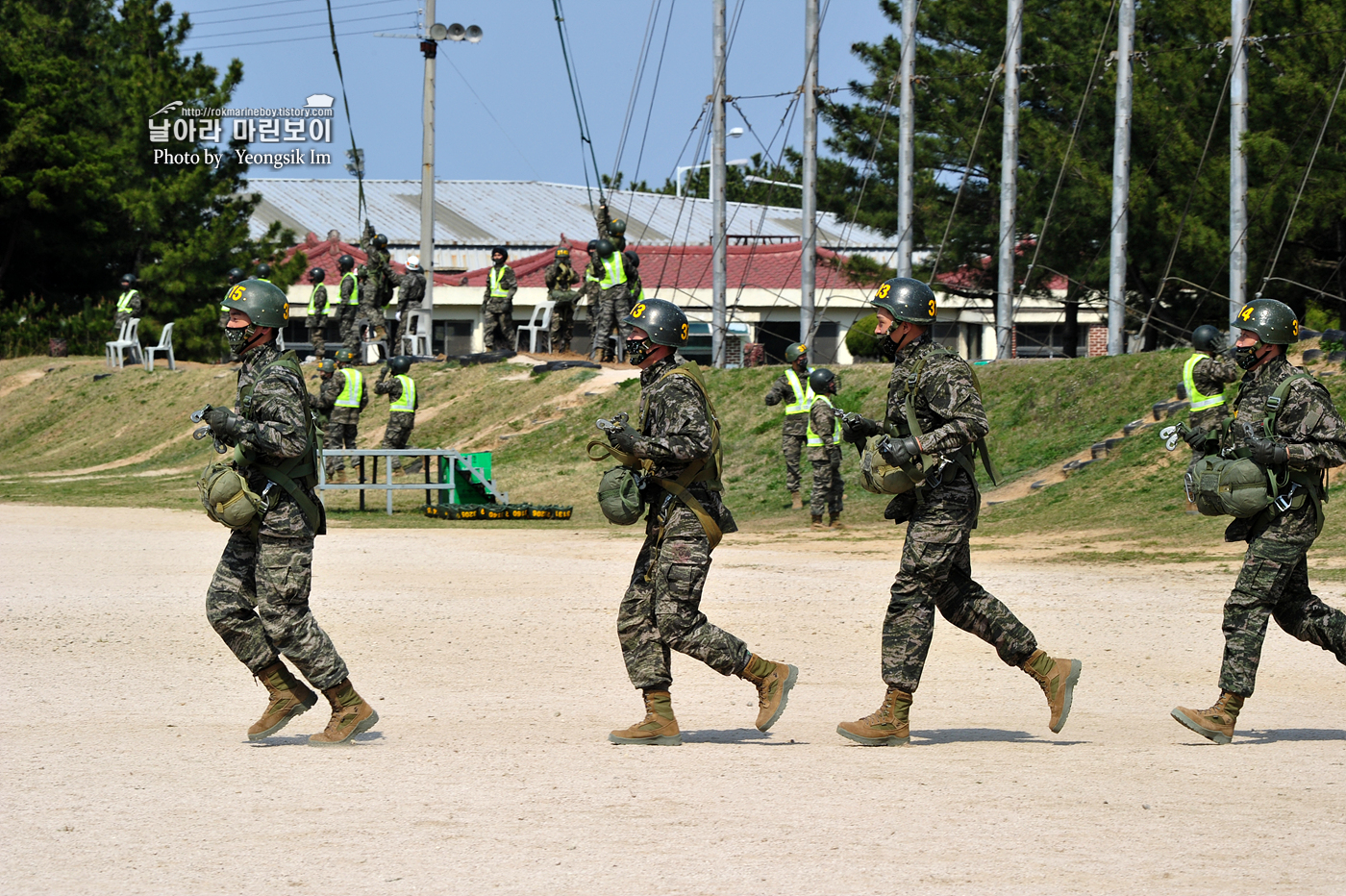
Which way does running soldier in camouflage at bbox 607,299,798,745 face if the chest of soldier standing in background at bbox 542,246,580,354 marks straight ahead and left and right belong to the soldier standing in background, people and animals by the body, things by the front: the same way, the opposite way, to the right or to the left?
to the right

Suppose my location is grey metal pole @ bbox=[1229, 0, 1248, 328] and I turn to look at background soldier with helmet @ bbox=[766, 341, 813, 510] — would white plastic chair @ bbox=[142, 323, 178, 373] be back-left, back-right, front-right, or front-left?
front-right

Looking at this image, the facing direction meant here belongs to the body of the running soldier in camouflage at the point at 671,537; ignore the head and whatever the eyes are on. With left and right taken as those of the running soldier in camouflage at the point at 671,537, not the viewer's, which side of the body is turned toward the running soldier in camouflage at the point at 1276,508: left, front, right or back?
back

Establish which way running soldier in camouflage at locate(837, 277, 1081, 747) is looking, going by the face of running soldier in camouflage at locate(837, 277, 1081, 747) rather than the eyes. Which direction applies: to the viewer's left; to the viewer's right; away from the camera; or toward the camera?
to the viewer's left

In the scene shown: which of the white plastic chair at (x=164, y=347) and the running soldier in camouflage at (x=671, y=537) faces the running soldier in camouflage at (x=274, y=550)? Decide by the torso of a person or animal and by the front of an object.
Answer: the running soldier in camouflage at (x=671, y=537)

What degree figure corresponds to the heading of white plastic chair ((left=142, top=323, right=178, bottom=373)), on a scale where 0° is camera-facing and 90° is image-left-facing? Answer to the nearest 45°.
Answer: approximately 90°

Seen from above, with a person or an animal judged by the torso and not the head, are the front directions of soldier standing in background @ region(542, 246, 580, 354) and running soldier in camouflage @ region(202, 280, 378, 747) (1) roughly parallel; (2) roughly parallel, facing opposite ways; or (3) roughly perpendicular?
roughly perpendicular

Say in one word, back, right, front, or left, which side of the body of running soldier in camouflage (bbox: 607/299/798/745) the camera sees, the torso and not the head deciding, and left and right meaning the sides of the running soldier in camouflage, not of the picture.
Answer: left

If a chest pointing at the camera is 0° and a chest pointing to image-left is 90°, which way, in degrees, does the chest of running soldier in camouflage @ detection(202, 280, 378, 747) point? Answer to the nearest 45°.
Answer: approximately 90°

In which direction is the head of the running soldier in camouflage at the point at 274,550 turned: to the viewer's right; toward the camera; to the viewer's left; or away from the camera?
to the viewer's left

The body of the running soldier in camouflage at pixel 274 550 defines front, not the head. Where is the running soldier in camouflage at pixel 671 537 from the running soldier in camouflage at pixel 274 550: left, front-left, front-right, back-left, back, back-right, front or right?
back

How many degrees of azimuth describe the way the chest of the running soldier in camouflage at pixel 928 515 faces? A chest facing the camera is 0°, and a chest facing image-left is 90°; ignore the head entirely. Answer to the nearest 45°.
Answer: approximately 90°

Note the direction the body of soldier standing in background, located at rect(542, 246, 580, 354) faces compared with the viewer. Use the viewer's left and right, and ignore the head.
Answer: facing the viewer

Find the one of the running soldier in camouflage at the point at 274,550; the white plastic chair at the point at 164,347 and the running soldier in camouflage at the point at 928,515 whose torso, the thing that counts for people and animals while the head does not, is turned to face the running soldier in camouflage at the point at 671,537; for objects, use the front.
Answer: the running soldier in camouflage at the point at 928,515

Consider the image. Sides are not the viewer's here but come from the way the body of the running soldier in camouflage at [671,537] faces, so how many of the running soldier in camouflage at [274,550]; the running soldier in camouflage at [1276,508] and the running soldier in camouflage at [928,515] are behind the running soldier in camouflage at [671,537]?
2

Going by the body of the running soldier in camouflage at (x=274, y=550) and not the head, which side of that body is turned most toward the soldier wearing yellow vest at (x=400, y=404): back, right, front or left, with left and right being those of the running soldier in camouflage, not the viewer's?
right

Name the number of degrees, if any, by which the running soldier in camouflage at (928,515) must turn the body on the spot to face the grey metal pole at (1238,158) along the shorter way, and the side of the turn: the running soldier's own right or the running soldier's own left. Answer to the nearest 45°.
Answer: approximately 90° to the running soldier's own right
